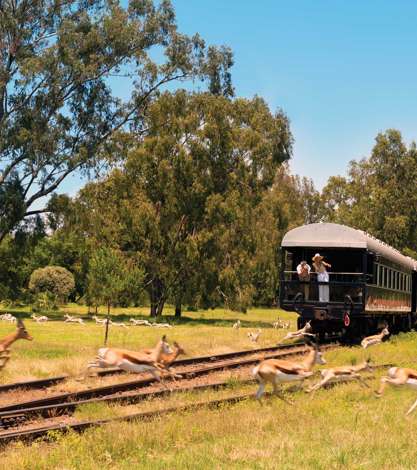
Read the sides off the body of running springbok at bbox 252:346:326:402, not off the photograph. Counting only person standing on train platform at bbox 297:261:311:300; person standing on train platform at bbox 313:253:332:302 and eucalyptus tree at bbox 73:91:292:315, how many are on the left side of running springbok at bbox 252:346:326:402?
3

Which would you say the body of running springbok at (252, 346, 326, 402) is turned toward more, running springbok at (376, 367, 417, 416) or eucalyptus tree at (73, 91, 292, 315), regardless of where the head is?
the running springbok

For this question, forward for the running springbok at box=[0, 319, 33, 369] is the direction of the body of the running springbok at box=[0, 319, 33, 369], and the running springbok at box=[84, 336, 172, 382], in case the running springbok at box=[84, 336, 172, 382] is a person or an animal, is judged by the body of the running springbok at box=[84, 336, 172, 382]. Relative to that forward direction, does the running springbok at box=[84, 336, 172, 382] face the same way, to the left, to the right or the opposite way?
the same way

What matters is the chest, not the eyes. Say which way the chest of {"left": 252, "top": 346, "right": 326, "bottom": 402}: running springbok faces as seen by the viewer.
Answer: to the viewer's right

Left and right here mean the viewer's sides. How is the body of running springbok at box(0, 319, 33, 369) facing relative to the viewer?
facing to the right of the viewer

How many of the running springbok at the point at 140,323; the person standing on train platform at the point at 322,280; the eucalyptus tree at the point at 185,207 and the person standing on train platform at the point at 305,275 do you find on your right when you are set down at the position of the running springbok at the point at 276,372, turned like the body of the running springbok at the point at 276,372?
0

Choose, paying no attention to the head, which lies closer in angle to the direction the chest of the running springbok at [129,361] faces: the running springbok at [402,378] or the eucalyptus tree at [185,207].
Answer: the running springbok

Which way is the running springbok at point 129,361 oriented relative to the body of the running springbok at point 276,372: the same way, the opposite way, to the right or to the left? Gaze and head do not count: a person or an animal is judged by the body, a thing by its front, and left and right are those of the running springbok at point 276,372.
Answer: the same way

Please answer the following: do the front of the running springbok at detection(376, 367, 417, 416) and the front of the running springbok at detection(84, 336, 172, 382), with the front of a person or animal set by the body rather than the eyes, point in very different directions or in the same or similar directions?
same or similar directions

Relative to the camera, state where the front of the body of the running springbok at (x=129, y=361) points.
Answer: to the viewer's right

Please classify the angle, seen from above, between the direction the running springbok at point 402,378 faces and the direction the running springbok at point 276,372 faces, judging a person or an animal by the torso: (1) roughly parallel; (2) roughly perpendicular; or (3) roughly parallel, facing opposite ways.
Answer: roughly parallel
